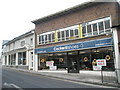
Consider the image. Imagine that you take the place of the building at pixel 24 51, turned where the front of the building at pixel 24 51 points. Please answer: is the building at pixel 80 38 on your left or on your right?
on your left

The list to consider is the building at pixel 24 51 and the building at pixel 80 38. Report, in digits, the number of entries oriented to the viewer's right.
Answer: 0

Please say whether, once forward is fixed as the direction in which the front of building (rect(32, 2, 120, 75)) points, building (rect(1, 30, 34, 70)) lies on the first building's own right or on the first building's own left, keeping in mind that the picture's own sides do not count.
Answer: on the first building's own right

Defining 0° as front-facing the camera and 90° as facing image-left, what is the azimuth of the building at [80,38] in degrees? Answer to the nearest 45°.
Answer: approximately 45°

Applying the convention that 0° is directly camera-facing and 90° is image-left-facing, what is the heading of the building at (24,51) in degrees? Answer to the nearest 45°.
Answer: approximately 45°
